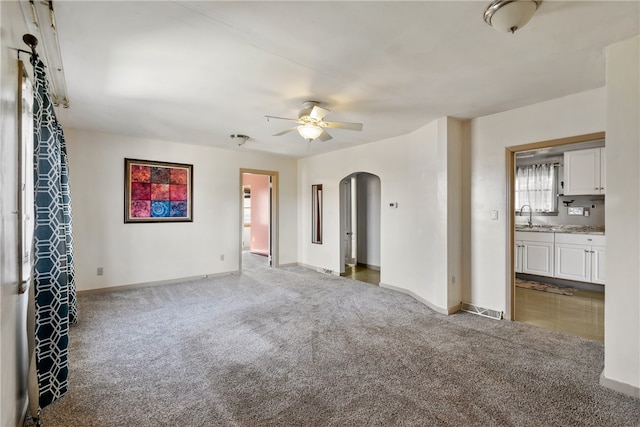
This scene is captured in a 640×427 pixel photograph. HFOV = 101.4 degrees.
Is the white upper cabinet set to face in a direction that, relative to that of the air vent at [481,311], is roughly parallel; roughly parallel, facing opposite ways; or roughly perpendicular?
roughly parallel

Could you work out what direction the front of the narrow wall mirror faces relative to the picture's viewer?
facing the viewer and to the left of the viewer

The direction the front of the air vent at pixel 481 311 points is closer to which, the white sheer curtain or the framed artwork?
the framed artwork

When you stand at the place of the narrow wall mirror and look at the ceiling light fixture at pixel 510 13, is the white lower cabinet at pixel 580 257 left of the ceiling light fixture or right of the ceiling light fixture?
left

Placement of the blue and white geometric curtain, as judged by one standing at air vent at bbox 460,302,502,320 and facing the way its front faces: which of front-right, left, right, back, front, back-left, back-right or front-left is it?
front

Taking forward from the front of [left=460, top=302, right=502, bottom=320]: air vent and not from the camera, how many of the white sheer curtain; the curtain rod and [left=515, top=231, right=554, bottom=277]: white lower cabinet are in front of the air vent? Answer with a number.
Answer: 1

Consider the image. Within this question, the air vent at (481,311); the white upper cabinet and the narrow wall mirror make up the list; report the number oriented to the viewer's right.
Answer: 0

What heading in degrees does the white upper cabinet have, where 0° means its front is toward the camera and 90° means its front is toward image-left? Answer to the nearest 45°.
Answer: approximately 45°

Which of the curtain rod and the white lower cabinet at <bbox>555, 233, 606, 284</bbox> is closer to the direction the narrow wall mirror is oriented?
the curtain rod

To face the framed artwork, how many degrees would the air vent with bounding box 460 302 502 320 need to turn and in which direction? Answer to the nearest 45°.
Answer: approximately 45° to its right

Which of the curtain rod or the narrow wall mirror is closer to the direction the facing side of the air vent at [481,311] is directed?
the curtain rod

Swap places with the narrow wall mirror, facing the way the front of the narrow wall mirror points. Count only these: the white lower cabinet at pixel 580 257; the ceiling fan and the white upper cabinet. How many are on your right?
0

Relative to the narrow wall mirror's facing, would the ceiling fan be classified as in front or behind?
in front

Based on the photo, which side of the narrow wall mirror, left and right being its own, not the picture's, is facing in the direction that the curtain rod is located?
front

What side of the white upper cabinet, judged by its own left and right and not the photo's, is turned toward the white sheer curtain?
right

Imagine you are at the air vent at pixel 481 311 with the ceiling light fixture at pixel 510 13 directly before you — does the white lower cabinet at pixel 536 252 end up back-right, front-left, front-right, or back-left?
back-left

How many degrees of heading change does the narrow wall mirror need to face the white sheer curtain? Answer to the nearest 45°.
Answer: approximately 135° to its left

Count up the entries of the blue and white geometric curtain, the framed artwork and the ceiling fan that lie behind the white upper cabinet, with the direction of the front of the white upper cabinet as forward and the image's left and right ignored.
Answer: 0

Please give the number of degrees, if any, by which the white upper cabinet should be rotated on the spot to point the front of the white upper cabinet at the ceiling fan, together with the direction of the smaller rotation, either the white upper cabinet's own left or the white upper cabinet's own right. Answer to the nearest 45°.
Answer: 0° — it already faces it
